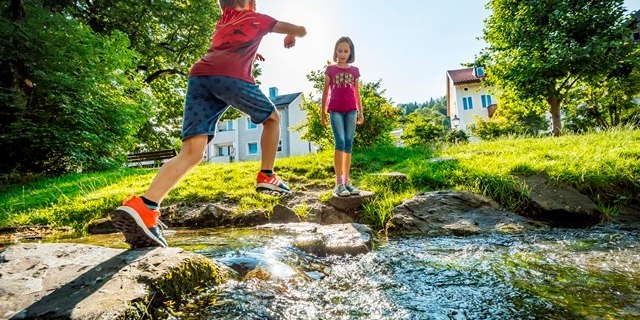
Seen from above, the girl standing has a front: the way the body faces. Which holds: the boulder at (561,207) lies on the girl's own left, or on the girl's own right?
on the girl's own left

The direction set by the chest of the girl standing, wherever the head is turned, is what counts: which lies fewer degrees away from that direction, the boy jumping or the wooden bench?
the boy jumping

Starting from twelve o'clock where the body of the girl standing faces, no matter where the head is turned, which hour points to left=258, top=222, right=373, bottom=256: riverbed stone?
The riverbed stone is roughly at 12 o'clock from the girl standing.

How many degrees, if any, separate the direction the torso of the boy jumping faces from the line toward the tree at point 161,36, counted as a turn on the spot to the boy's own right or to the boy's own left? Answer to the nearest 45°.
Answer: approximately 45° to the boy's own left

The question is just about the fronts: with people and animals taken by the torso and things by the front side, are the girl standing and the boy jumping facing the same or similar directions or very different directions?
very different directions

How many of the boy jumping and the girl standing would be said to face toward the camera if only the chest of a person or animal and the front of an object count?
1

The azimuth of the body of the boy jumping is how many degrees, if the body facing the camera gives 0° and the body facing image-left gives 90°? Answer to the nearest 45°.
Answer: approximately 225°

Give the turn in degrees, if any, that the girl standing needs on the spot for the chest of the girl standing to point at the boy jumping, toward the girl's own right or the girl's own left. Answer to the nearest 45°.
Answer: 0° — they already face them

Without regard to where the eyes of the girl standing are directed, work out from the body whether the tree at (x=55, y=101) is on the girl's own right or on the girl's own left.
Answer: on the girl's own right
